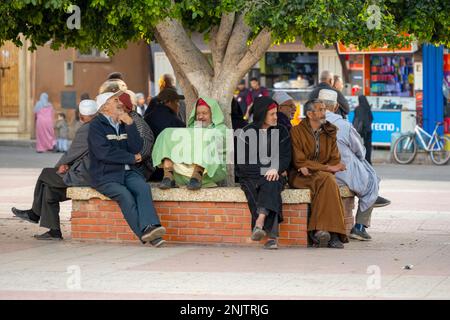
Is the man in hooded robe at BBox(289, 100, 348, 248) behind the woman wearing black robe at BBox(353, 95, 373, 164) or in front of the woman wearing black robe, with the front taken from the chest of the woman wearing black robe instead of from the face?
behind

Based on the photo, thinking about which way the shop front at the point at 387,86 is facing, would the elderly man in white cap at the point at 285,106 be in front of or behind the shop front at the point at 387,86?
in front

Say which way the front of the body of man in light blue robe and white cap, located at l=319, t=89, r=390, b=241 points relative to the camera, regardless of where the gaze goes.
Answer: to the viewer's right

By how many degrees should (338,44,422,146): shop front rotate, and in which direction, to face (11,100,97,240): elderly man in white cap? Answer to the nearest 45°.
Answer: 0° — it already faces them

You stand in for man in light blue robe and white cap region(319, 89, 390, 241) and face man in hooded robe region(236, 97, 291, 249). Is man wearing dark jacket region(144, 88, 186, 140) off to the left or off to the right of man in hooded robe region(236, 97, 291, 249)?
right

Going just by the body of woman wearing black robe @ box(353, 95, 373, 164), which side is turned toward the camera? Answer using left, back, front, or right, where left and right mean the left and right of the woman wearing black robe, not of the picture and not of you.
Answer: back
